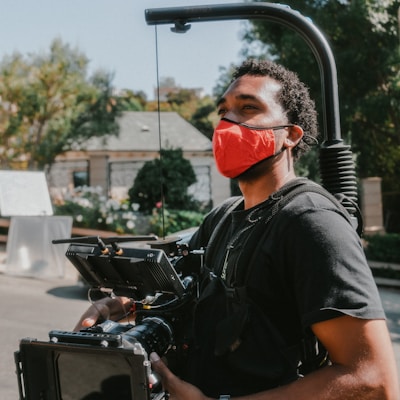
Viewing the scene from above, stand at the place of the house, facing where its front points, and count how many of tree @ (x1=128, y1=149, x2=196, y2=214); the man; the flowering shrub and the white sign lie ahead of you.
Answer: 4

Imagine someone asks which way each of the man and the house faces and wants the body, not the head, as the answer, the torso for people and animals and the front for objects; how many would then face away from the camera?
0

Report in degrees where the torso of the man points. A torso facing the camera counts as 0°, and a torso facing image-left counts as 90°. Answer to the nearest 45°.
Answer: approximately 45°

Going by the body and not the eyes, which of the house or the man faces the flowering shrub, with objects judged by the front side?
the house

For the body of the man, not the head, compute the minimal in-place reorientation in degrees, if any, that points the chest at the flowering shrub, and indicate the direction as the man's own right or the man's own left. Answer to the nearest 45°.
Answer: approximately 135° to the man's own right

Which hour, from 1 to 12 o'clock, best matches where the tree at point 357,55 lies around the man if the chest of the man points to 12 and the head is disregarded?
The tree is roughly at 5 o'clock from the man.

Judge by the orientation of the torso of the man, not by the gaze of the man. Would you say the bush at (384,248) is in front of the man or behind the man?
behind

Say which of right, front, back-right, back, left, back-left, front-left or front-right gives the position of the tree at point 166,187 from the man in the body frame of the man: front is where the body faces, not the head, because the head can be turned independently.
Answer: back-right

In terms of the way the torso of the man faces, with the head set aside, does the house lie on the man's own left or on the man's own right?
on the man's own right

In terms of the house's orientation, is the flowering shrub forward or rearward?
forward

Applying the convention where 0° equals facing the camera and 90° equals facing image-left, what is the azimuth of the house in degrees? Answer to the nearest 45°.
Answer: approximately 0°
